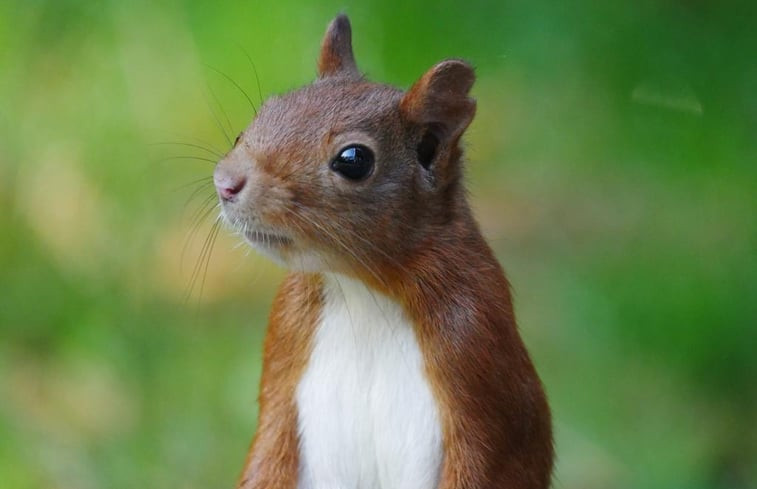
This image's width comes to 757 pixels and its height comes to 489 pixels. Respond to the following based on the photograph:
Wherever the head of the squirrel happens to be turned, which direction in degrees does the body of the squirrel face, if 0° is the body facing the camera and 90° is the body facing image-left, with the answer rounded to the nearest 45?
approximately 45°
